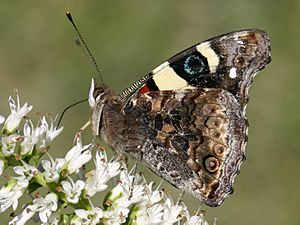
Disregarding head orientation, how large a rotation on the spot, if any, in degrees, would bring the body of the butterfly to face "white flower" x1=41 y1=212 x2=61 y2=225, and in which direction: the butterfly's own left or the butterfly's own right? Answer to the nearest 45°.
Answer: approximately 45° to the butterfly's own left

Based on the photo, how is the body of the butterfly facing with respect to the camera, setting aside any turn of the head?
to the viewer's left

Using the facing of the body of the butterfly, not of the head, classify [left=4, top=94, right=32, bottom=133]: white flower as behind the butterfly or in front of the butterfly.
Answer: in front

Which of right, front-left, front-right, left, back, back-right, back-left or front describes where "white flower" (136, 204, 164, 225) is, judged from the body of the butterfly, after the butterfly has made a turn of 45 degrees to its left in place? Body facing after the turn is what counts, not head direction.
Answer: front

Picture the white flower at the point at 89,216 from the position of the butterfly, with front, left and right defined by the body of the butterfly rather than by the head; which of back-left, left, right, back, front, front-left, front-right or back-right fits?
front-left

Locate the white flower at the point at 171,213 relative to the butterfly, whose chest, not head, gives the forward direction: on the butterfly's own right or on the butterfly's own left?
on the butterfly's own left

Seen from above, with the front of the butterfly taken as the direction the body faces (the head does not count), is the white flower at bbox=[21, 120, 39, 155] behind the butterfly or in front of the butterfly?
in front
